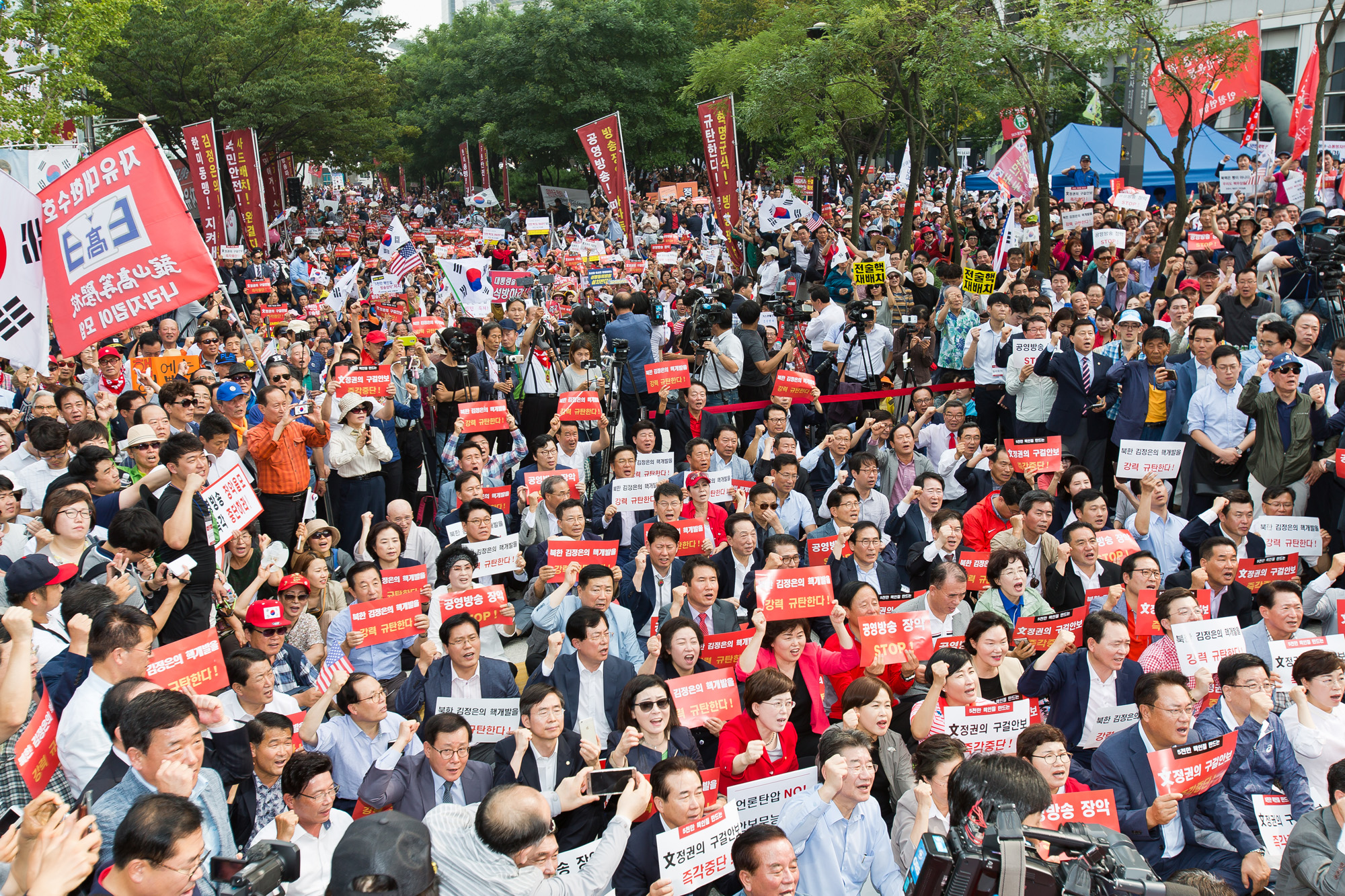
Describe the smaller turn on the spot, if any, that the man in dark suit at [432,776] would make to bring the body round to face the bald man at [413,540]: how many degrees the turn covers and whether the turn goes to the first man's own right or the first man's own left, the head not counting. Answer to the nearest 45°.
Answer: approximately 135° to the first man's own left

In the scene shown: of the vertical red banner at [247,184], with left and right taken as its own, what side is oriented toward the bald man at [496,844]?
front

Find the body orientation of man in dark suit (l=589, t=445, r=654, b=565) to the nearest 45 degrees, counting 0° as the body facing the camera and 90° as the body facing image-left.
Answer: approximately 315°

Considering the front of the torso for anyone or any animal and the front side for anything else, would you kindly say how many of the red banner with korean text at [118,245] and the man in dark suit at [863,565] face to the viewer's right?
0

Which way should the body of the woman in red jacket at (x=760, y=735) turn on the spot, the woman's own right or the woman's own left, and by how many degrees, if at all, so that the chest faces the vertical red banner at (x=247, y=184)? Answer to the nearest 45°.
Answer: approximately 180°

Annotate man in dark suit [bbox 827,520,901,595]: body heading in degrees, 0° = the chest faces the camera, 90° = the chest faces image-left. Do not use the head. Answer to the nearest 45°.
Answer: approximately 0°
